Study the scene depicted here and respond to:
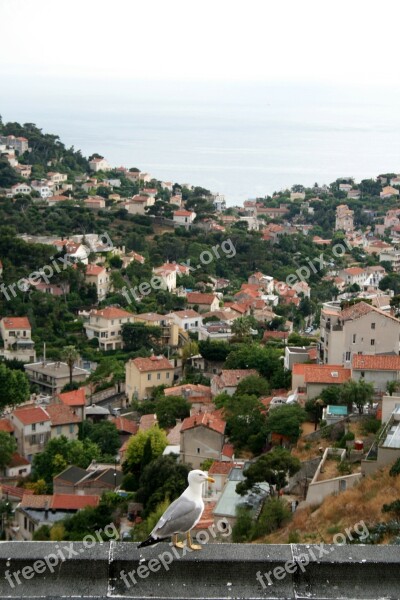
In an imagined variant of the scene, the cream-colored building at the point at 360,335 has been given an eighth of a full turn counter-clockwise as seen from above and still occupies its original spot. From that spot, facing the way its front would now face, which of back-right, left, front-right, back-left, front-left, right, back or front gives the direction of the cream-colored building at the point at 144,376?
right

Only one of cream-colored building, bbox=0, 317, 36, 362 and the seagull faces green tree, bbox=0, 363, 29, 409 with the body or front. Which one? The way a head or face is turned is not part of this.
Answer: the cream-colored building

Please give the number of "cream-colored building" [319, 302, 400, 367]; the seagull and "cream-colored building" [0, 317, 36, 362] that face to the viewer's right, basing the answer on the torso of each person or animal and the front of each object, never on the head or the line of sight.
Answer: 1

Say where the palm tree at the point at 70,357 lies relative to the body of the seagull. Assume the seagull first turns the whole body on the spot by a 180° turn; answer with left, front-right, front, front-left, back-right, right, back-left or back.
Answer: right

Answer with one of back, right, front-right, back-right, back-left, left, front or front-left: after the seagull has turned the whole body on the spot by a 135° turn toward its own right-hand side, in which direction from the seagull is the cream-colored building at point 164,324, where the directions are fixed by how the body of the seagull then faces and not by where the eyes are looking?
back-right

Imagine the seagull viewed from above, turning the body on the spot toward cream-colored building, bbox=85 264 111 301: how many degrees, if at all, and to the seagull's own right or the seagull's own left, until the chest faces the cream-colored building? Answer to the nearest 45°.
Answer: approximately 90° to the seagull's own left

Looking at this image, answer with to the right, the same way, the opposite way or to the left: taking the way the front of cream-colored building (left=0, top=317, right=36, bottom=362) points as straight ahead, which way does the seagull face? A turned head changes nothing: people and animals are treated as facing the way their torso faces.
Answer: to the left

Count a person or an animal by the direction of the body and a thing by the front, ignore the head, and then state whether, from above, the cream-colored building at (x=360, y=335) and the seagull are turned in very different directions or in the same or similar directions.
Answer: very different directions

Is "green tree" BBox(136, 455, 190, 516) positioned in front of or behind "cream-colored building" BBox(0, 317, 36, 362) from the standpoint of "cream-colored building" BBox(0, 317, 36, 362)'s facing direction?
in front

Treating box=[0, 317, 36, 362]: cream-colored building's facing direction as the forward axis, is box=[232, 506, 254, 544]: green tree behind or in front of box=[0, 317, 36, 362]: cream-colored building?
in front

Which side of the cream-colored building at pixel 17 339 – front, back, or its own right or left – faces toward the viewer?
front

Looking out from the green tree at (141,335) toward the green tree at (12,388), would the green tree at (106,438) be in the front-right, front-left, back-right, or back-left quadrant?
front-left
